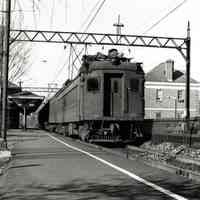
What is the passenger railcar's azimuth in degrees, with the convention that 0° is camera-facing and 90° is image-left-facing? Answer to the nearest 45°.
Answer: approximately 315°
